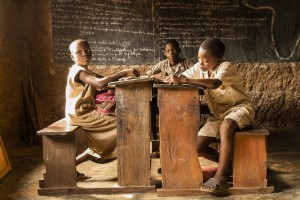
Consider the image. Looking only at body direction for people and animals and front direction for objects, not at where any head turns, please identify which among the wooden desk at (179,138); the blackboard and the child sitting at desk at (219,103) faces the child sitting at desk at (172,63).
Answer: the blackboard

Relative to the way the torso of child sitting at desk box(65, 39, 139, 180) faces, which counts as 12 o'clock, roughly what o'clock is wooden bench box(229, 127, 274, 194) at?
The wooden bench is roughly at 1 o'clock from the child sitting at desk.

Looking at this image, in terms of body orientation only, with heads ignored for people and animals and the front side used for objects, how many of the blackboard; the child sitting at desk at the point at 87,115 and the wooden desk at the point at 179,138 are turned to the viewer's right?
2

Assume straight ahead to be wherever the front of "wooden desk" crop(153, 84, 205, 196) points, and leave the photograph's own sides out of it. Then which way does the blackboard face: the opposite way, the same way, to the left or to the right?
to the right

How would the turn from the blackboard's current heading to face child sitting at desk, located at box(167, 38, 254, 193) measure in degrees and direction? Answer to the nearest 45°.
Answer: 0° — it already faces them

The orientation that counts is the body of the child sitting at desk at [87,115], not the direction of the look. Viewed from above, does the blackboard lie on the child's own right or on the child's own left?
on the child's own left

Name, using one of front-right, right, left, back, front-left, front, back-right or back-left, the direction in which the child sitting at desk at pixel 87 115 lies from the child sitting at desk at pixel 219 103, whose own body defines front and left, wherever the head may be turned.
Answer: front-right

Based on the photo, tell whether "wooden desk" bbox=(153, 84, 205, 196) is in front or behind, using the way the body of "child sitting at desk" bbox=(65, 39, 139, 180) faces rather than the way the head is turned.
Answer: in front

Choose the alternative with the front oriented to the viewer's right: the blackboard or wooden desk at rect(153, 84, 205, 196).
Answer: the wooden desk

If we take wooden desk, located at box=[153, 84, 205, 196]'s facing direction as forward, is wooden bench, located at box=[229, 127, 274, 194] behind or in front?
in front

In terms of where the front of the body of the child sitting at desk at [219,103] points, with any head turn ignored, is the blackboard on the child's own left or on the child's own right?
on the child's own right

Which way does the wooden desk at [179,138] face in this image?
to the viewer's right

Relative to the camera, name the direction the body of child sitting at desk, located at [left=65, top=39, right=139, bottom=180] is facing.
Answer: to the viewer's right
